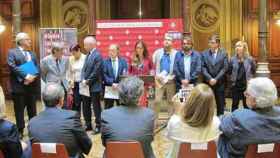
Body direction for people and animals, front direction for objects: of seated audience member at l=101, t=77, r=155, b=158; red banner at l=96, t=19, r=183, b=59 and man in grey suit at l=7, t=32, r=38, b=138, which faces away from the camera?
the seated audience member

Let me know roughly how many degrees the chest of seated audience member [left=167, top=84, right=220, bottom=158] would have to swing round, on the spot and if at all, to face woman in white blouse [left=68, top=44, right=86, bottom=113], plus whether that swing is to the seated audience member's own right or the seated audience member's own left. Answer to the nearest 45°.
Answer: approximately 45° to the seated audience member's own left

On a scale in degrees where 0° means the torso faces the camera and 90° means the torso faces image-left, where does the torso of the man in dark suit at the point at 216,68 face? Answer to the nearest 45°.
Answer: approximately 0°

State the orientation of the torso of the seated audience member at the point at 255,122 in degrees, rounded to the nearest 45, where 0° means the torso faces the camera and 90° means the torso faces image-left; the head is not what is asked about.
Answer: approximately 135°

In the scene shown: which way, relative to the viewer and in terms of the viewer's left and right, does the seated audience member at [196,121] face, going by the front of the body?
facing away from the viewer

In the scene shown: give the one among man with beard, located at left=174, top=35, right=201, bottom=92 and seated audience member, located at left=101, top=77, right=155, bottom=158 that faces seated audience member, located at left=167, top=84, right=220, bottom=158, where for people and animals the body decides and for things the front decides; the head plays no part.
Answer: the man with beard

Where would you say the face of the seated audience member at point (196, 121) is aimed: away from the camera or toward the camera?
away from the camera

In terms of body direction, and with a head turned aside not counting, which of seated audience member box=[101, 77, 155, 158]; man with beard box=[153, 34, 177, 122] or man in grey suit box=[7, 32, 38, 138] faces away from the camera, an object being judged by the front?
the seated audience member

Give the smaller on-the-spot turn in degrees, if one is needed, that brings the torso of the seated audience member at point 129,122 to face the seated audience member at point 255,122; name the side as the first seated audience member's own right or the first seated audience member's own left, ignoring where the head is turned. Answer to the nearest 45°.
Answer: approximately 90° to the first seated audience member's own right

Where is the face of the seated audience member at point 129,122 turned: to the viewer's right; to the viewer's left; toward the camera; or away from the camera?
away from the camera

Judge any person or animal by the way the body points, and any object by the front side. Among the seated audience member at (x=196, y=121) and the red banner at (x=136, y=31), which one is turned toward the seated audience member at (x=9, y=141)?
the red banner
